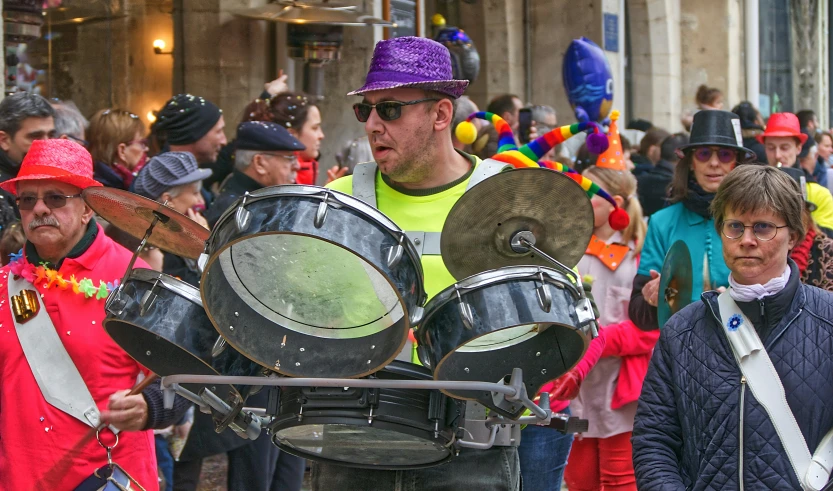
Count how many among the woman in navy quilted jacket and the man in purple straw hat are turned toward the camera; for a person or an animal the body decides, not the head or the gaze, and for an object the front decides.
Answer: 2

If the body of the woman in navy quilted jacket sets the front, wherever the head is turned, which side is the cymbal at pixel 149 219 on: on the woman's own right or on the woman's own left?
on the woman's own right

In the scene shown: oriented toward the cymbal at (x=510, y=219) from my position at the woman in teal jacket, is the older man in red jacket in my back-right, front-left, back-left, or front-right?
front-right

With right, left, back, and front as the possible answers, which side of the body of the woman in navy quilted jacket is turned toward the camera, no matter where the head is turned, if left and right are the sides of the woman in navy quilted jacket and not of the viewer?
front

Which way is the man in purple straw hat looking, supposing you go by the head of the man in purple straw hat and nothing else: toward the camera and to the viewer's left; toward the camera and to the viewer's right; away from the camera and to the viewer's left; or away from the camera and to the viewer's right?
toward the camera and to the viewer's left

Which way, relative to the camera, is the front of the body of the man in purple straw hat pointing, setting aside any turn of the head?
toward the camera

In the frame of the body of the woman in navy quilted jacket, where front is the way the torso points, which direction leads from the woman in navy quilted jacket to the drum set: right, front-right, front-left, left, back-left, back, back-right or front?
front-right

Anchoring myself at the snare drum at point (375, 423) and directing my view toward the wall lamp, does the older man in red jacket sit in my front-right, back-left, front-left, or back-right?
front-left
